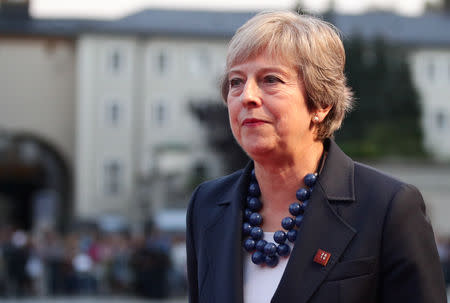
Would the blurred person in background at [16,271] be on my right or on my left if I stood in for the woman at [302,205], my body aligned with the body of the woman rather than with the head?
on my right

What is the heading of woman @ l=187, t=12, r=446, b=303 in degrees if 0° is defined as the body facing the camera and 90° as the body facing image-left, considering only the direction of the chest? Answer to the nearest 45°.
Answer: approximately 45°

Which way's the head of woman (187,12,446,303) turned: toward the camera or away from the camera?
toward the camera
